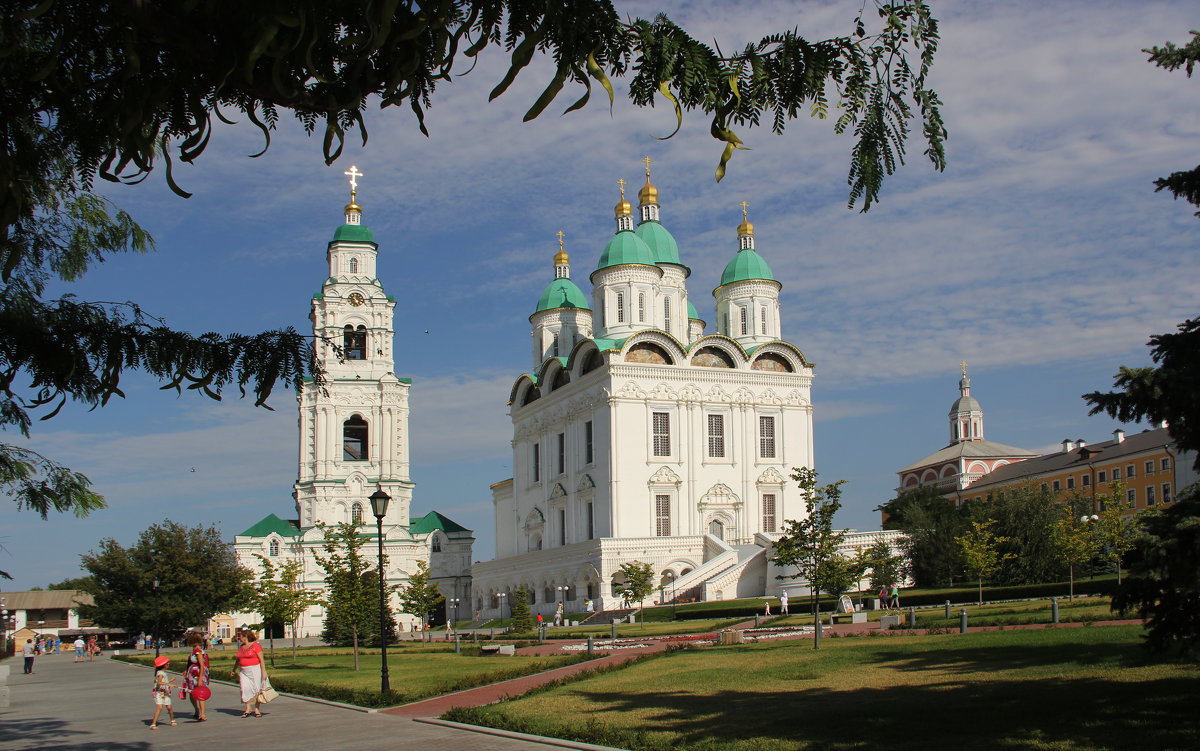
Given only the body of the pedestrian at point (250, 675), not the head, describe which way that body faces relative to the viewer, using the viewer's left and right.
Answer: facing the viewer and to the left of the viewer

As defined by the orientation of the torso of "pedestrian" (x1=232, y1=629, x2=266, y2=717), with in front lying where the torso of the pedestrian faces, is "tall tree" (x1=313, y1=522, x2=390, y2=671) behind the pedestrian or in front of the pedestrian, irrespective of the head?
behind

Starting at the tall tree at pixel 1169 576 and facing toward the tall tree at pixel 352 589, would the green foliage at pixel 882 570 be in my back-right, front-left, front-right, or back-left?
front-right

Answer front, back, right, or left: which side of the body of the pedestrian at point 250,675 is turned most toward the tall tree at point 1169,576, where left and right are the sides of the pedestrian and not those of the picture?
left

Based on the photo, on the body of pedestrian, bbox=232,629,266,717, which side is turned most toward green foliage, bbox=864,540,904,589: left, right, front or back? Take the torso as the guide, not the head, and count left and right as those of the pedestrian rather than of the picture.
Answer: back

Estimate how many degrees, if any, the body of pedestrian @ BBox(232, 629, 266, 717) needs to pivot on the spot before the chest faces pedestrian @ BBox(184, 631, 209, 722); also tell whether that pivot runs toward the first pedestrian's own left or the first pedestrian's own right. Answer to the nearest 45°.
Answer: approximately 90° to the first pedestrian's own right

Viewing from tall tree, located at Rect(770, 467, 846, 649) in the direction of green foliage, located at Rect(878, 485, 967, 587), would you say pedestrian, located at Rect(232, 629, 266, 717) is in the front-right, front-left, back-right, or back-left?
back-left

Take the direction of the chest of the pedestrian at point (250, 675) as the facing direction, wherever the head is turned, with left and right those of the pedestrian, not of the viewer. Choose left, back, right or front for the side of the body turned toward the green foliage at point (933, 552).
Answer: back
